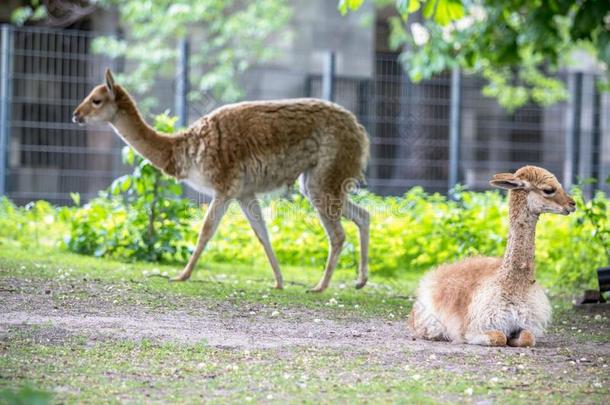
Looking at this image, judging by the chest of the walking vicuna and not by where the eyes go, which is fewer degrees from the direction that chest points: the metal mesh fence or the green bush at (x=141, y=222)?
the green bush

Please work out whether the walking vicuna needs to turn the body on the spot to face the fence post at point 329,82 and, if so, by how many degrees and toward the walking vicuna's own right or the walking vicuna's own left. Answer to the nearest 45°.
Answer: approximately 90° to the walking vicuna's own right

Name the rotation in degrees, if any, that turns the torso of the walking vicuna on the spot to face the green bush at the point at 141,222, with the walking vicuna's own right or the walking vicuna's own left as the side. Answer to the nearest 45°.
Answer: approximately 45° to the walking vicuna's own right

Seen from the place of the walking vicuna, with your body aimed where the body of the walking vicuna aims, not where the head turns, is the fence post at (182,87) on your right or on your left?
on your right

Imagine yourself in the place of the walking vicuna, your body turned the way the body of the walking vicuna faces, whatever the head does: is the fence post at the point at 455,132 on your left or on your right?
on your right

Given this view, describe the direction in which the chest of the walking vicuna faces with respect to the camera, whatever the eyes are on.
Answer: to the viewer's left

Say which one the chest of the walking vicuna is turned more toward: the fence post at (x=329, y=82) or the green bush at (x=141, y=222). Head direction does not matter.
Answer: the green bush

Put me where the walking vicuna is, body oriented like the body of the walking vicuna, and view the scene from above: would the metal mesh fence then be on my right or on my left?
on my right

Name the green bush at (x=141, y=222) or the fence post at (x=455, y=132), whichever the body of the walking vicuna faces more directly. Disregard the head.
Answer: the green bush
